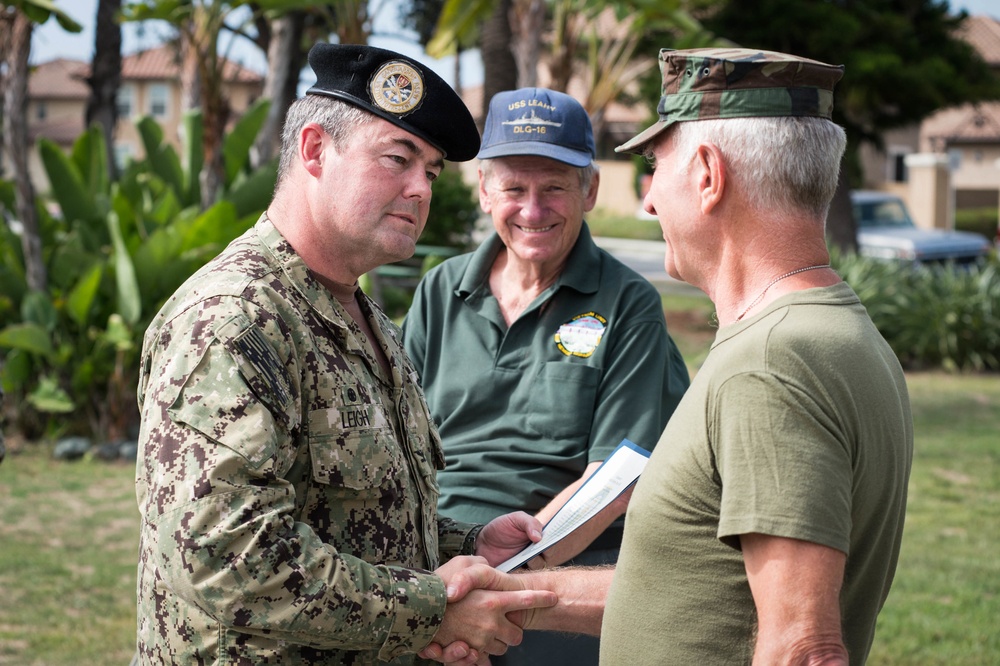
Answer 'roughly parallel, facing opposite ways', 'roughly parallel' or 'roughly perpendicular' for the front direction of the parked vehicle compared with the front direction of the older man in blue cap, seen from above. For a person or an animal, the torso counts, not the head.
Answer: roughly perpendicular

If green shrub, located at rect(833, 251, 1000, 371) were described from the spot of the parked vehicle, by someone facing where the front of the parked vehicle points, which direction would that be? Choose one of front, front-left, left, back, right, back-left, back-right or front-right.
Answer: right

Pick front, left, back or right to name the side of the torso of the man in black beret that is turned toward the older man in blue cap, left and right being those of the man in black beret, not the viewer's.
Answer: left

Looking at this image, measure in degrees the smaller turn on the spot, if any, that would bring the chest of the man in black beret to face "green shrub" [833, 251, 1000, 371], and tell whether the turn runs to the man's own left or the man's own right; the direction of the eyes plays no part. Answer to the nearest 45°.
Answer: approximately 90° to the man's own left

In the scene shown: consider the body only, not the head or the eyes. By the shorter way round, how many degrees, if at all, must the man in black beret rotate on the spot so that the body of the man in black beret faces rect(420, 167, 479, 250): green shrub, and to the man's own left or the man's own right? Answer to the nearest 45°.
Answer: approximately 135° to the man's own left

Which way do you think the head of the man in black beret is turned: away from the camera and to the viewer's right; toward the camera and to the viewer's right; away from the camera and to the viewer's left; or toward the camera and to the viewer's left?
toward the camera and to the viewer's right

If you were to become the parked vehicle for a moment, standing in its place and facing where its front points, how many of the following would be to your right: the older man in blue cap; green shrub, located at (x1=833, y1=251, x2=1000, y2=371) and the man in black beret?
3

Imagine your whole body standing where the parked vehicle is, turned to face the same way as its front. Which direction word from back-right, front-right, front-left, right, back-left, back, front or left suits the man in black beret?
right

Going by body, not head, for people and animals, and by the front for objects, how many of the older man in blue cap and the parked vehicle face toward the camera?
1

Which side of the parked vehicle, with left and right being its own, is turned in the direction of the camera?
right
